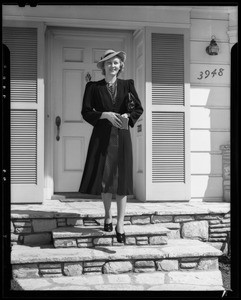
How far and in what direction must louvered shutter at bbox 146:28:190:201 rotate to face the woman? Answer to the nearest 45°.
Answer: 0° — it already faces them

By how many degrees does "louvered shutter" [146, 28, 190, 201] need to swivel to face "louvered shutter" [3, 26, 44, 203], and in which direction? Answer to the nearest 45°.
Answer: approximately 90° to its right

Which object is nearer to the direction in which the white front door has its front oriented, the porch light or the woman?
the woman

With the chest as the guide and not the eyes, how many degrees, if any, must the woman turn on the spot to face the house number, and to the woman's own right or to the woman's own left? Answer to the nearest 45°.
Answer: approximately 135° to the woman's own left

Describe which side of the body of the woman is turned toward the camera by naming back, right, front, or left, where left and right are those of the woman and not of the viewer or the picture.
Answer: front

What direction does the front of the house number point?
toward the camera

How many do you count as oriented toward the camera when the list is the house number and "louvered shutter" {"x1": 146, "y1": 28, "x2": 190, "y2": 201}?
2

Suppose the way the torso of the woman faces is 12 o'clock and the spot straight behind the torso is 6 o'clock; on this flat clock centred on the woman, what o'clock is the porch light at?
The porch light is roughly at 7 o'clock from the woman.

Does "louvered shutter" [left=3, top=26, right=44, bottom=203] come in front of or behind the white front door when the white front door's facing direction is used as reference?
in front

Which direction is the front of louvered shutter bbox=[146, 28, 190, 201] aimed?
toward the camera

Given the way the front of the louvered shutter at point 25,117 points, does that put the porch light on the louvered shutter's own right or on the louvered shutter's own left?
on the louvered shutter's own left

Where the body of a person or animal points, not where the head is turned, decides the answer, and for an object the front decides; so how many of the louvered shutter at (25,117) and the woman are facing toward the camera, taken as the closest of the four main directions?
2
